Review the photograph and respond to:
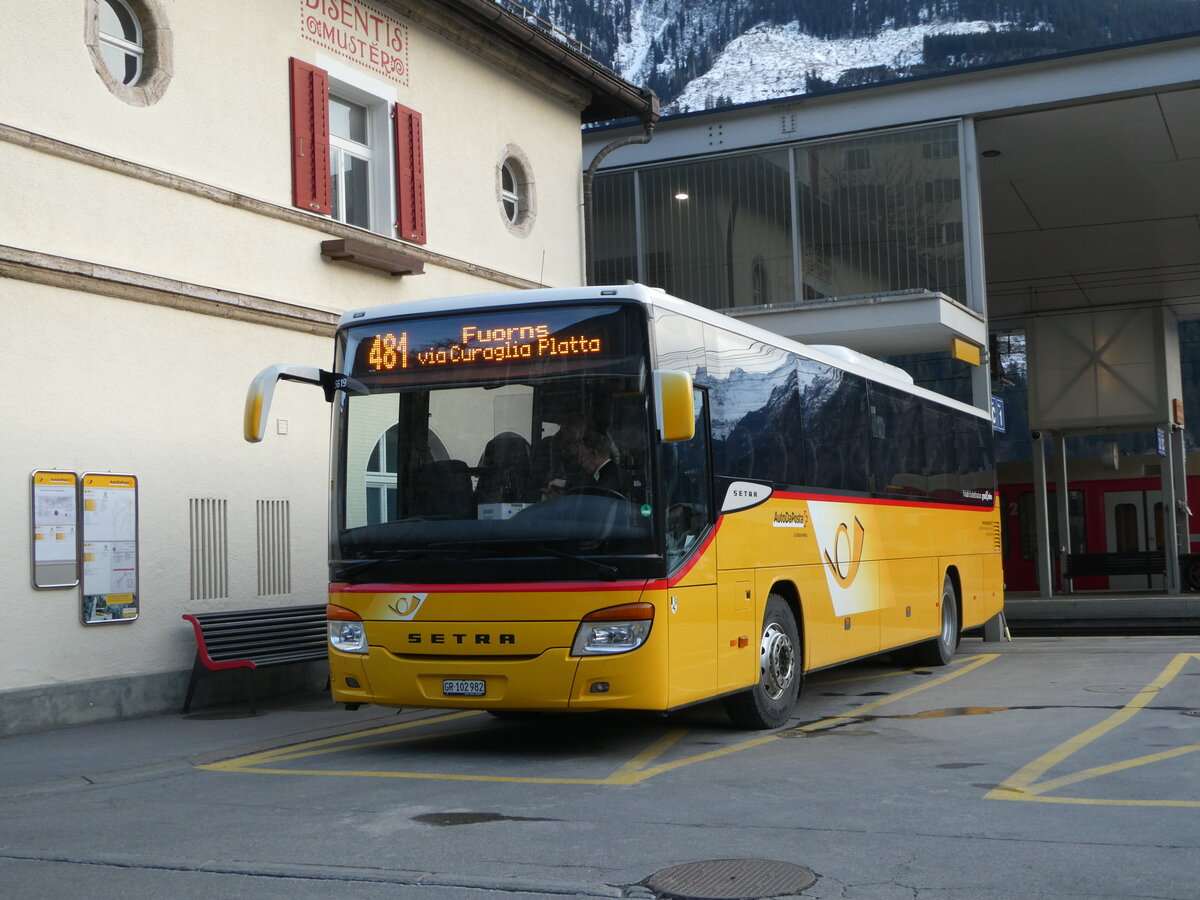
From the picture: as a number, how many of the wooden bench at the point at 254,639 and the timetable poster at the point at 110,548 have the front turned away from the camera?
0

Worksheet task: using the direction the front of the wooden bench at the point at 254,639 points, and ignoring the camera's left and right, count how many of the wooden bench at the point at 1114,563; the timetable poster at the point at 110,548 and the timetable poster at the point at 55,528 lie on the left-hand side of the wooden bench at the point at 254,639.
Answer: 1

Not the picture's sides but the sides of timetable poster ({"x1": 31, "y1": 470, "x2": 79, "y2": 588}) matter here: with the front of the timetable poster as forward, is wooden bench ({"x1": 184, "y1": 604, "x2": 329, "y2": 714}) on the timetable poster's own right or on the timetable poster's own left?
on the timetable poster's own left

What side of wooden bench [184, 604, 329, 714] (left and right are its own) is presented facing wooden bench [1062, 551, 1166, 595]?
left

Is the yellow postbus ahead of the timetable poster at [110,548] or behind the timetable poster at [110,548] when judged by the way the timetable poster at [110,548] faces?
ahead

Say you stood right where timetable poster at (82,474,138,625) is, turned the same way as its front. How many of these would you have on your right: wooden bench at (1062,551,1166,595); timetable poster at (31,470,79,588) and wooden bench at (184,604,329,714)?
1

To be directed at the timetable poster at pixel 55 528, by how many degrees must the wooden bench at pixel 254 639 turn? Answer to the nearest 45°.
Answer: approximately 90° to its right

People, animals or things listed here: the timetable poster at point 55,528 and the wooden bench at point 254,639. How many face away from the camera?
0

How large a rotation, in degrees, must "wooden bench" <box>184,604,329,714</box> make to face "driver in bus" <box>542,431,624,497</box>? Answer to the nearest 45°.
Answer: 0° — it already faces them

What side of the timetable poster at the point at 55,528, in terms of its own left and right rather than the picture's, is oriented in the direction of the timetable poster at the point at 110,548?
left

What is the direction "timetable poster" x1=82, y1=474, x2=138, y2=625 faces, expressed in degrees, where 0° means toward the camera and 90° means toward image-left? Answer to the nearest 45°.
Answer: approximately 315°
